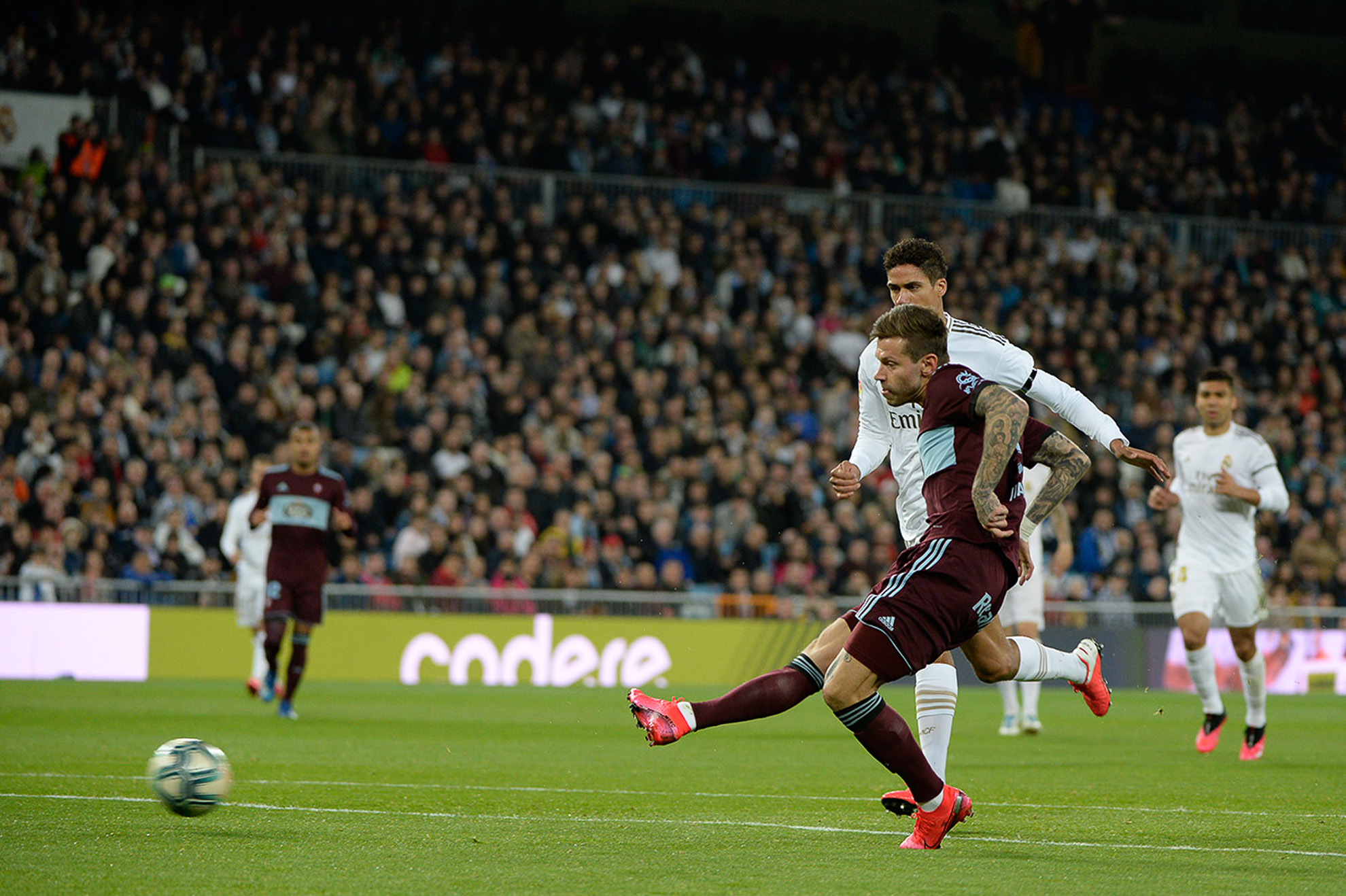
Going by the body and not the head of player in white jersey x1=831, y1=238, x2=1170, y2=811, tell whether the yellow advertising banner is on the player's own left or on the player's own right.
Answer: on the player's own right

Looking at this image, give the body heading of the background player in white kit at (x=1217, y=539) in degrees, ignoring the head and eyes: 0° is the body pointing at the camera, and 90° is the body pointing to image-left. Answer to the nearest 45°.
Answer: approximately 0°

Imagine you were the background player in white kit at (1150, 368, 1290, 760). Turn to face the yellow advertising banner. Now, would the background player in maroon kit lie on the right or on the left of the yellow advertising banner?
left

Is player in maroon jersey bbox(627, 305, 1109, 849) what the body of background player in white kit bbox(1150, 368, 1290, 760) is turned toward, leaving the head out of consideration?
yes

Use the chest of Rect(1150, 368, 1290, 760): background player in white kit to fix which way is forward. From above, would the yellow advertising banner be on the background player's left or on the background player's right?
on the background player's right

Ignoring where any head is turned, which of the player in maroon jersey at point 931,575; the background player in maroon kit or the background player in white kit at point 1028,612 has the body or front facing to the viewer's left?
the player in maroon jersey

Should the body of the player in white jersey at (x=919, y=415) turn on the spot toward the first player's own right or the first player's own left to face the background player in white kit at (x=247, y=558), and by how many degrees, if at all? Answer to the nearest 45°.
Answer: approximately 90° to the first player's own right

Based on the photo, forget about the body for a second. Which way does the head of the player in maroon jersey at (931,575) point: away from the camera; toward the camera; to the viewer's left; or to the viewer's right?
to the viewer's left

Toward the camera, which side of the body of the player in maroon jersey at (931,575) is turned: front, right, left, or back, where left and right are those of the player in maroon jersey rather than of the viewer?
left
